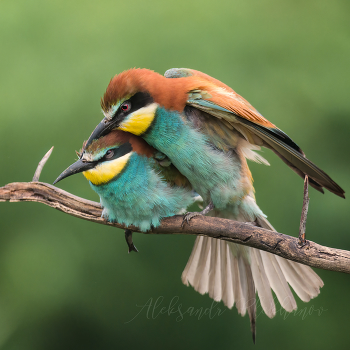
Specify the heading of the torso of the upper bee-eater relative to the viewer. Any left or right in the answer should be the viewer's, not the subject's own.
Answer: facing to the left of the viewer
